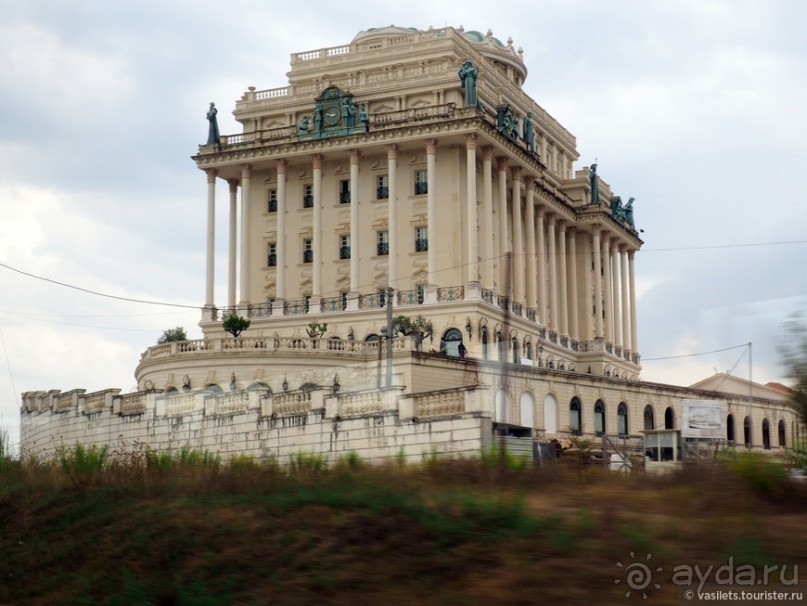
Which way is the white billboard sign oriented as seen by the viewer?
toward the camera
